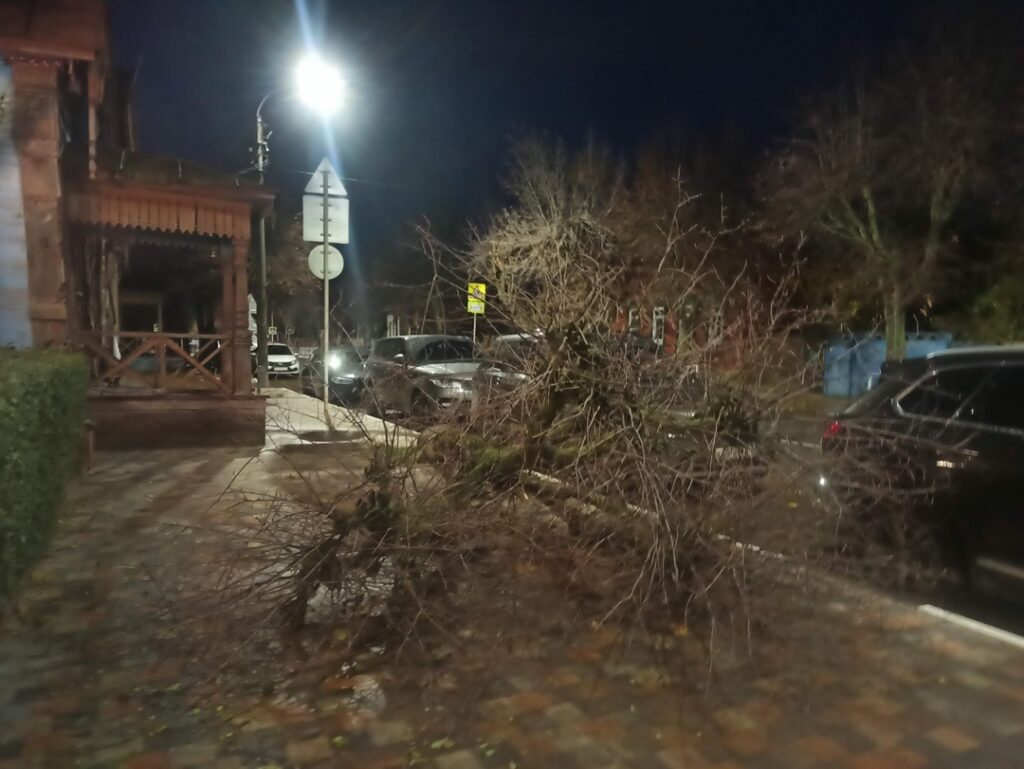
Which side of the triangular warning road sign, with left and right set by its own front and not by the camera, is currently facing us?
back

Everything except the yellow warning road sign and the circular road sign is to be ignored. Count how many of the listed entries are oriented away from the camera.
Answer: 1

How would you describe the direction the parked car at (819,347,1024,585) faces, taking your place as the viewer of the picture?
facing the viewer and to the right of the viewer

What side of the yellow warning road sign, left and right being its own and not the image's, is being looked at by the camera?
front

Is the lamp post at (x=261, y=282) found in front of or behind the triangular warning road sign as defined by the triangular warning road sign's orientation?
in front

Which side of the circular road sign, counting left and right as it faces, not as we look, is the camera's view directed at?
back

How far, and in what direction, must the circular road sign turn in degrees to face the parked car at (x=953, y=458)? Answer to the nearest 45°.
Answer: approximately 135° to its right

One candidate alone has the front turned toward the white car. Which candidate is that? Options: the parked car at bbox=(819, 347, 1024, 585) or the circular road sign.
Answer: the circular road sign
